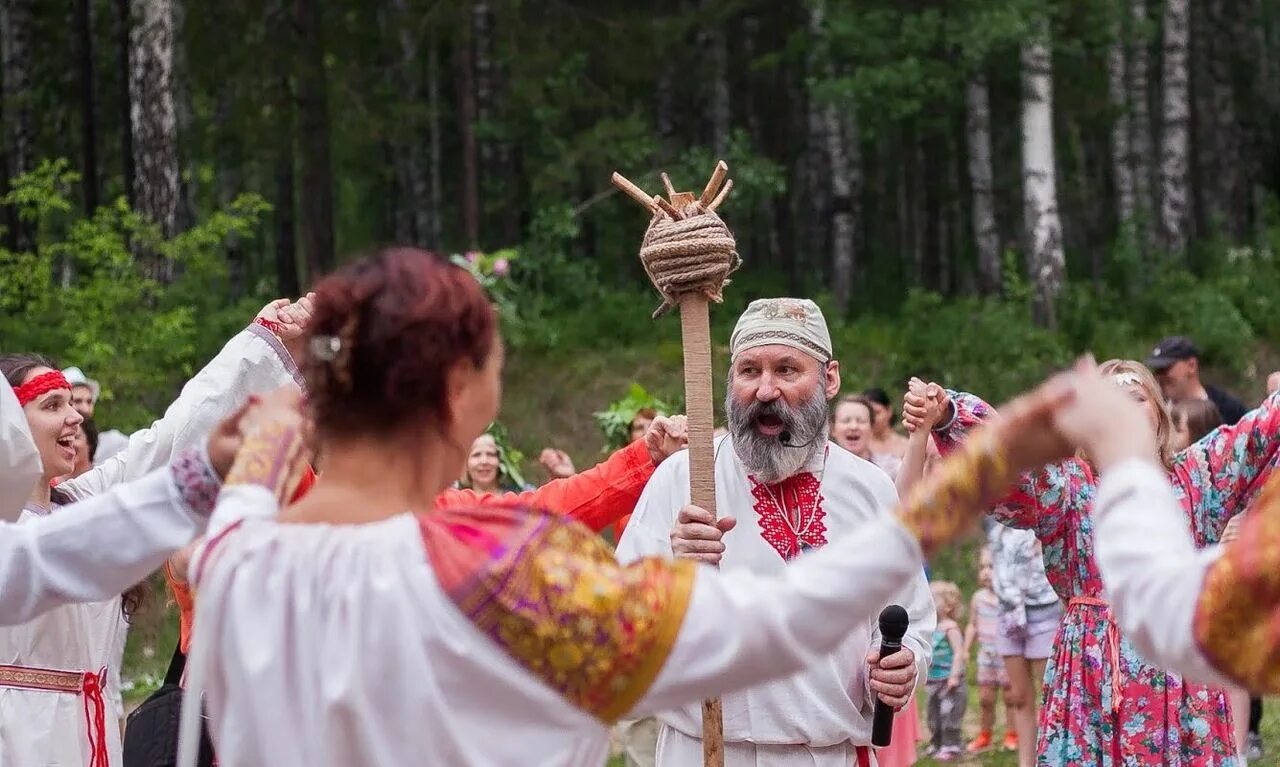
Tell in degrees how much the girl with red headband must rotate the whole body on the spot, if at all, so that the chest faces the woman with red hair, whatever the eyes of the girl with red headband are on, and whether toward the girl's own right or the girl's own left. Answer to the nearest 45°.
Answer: approximately 45° to the girl's own right

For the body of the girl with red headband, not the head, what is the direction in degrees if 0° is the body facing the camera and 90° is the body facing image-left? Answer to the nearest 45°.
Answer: approximately 315°

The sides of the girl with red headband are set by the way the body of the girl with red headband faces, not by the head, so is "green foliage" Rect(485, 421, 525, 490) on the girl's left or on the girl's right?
on the girl's left

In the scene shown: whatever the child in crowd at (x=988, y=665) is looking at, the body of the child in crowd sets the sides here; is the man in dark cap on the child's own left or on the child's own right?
on the child's own left

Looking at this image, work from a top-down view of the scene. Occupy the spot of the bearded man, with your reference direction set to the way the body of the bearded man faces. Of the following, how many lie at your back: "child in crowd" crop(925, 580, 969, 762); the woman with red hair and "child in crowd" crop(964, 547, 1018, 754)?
2

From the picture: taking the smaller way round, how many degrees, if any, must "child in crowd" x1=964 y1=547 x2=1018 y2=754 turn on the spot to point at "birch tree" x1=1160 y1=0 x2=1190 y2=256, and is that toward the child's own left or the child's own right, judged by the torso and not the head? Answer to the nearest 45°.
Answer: approximately 135° to the child's own right

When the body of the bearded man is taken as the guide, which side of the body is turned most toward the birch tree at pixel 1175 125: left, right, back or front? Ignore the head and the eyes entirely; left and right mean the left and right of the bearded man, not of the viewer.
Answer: back

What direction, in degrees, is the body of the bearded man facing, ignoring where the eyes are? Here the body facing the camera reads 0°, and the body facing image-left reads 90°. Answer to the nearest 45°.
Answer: approximately 0°
